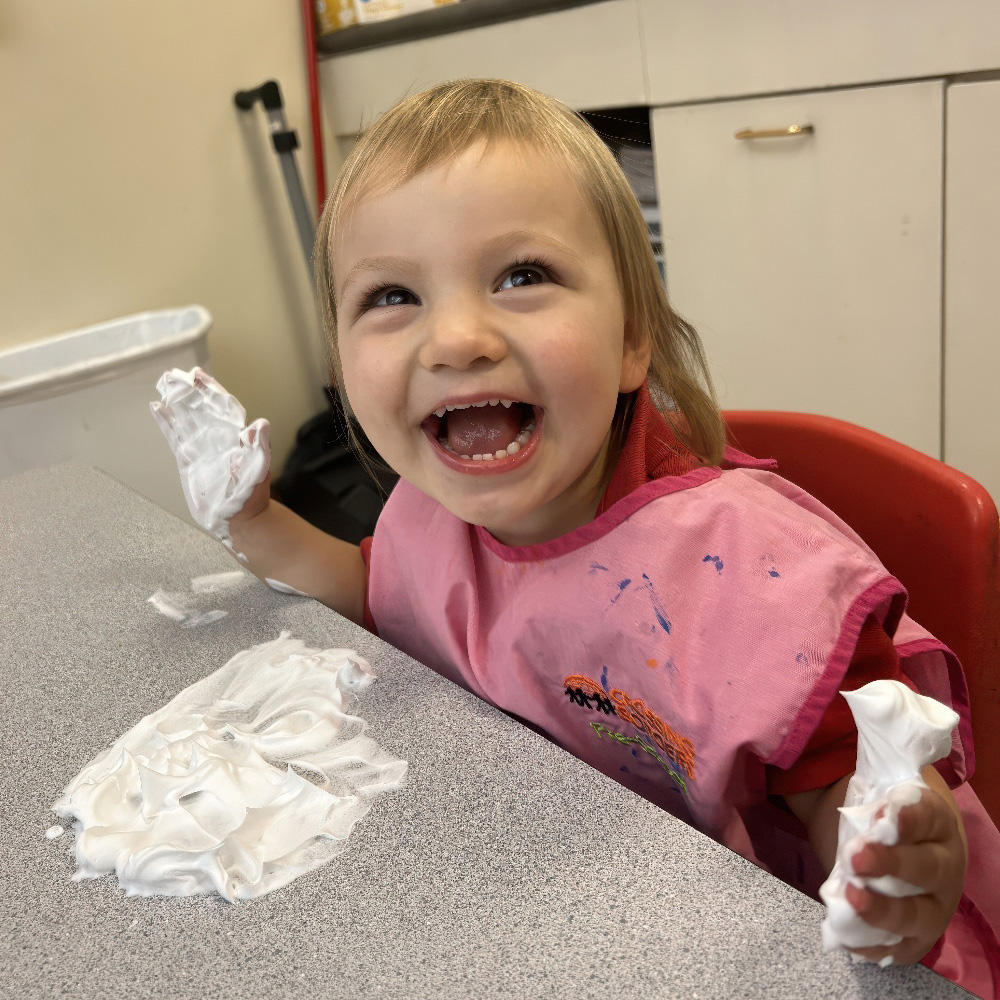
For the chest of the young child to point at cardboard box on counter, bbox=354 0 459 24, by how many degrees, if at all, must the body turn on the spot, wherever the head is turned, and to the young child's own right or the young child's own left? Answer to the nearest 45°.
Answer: approximately 135° to the young child's own right

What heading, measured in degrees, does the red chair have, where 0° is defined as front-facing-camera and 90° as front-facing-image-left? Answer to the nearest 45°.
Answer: approximately 45°

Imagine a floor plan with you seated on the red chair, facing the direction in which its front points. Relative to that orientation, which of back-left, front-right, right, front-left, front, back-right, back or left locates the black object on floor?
right

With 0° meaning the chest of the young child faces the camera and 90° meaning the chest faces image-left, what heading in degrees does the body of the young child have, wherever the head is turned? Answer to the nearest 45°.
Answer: approximately 45°
